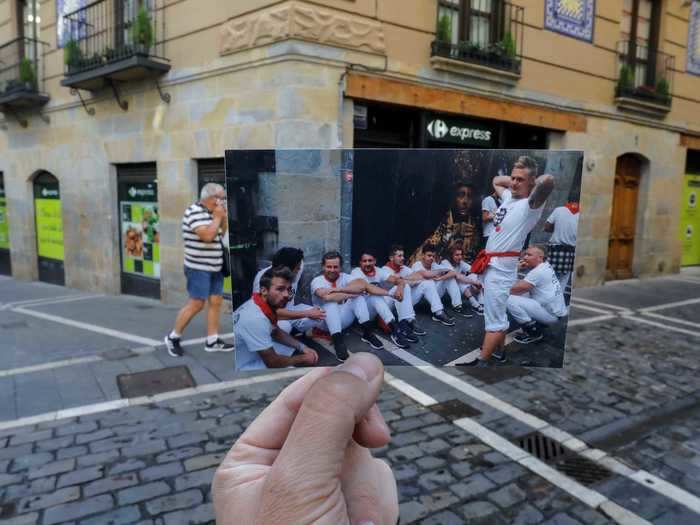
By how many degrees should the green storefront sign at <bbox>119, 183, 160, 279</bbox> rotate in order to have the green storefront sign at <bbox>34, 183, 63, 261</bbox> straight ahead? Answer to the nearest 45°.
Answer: approximately 90° to its right

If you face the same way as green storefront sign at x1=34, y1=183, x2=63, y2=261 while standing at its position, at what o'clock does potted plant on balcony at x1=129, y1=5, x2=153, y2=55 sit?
The potted plant on balcony is roughly at 10 o'clock from the green storefront sign.

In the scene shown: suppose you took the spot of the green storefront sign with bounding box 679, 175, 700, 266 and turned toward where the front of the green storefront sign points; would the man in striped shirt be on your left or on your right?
on your right

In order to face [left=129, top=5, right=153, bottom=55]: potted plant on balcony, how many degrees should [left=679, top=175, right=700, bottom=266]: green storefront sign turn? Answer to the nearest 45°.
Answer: approximately 90° to its right

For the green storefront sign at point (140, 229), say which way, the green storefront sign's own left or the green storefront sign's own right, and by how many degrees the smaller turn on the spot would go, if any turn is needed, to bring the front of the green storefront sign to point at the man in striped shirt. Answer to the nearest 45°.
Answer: approximately 45° to the green storefront sign's own left

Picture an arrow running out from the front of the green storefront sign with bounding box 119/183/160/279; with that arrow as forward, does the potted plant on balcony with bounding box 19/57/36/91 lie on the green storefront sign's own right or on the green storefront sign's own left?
on the green storefront sign's own right

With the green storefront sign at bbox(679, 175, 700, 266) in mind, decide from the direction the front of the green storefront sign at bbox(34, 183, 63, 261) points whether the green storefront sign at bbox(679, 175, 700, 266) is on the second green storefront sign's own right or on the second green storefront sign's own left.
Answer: on the second green storefront sign's own left

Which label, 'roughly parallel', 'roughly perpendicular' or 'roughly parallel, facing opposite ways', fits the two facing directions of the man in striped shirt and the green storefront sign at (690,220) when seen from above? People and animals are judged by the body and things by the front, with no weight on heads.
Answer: roughly perpendicular
